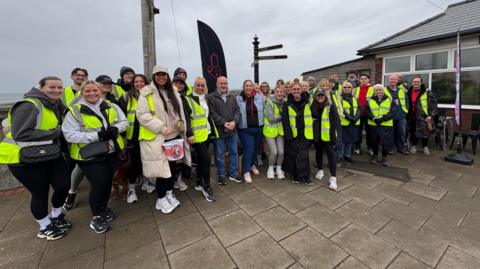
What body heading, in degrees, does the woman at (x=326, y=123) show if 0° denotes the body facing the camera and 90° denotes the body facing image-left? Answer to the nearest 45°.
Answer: approximately 0°

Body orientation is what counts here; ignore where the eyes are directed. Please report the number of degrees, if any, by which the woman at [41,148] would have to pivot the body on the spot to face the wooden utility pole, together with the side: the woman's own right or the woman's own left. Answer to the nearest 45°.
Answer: approximately 90° to the woman's own left

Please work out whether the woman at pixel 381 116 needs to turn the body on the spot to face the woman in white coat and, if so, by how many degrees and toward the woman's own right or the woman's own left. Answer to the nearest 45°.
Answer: approximately 45° to the woman's own right

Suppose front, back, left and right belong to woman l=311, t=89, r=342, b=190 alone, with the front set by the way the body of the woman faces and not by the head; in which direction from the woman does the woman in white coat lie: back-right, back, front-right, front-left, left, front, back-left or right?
front-right

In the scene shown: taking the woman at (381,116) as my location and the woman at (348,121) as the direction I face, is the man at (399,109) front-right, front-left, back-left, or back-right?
back-right

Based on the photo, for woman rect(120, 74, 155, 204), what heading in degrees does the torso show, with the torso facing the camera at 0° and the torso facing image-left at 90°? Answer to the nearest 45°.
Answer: approximately 315°

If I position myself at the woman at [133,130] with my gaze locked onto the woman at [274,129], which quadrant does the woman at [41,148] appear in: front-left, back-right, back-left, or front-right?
back-right

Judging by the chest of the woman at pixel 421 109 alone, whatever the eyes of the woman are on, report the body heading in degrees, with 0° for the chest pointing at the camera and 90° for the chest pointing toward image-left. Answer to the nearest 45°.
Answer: approximately 45°
